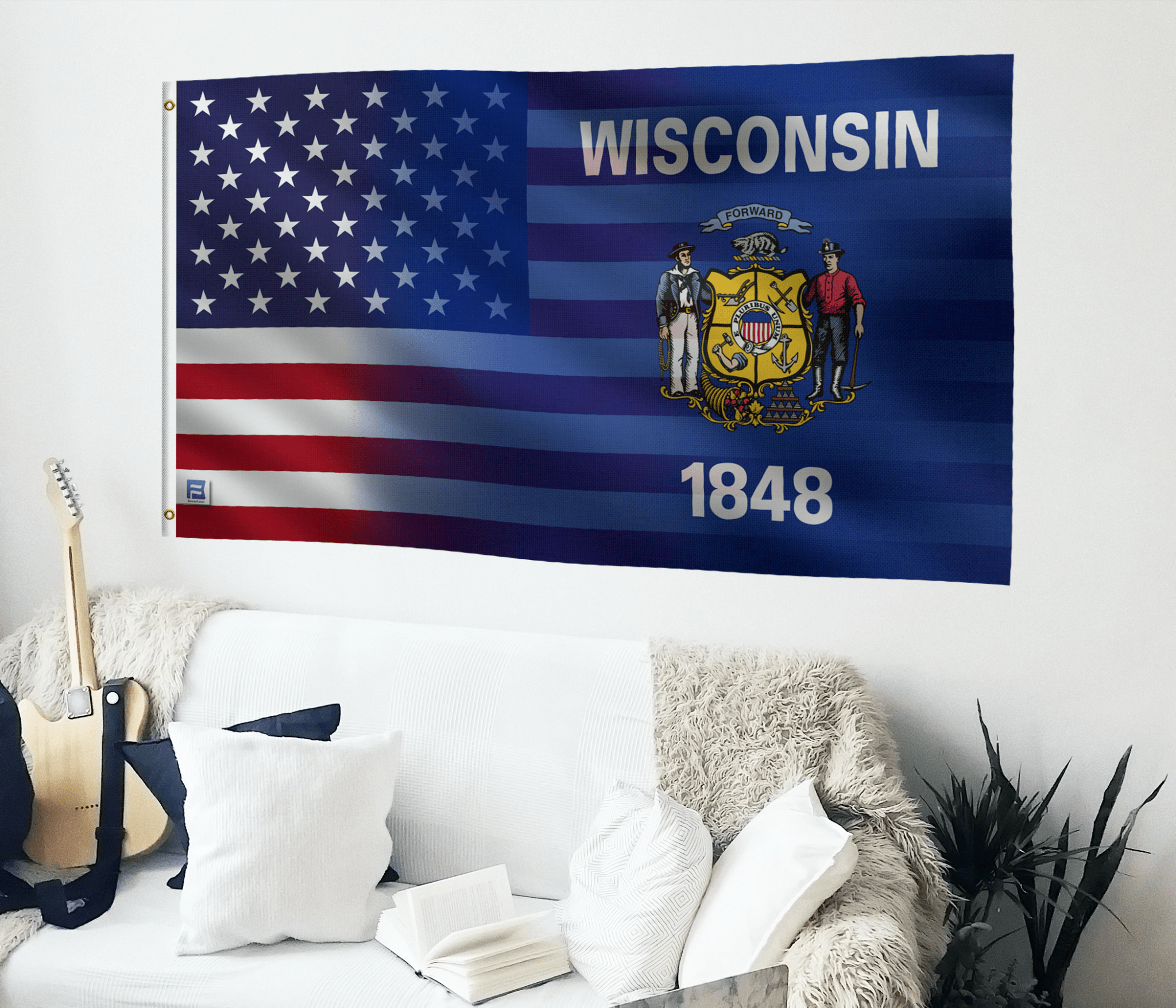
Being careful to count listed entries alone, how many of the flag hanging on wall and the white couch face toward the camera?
2

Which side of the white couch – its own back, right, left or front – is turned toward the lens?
front

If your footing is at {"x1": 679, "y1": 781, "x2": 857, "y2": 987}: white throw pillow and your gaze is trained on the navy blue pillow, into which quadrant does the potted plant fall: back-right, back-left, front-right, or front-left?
back-right
